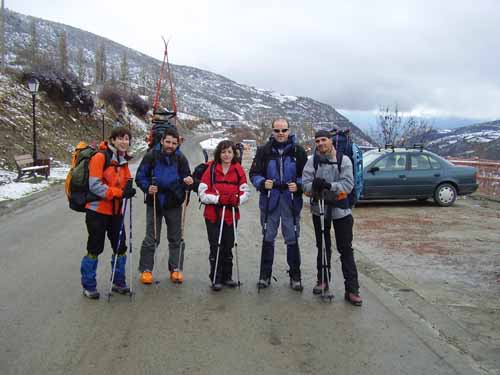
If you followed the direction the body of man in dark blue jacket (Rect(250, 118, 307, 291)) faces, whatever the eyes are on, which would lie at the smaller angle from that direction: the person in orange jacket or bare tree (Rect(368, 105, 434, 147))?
the person in orange jacket

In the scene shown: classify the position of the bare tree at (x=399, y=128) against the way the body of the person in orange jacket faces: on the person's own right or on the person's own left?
on the person's own left

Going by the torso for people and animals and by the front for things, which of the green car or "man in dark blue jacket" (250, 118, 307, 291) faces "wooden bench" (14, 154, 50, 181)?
the green car

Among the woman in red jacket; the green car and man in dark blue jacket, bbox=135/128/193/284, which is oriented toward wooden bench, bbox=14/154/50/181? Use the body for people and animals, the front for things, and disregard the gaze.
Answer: the green car

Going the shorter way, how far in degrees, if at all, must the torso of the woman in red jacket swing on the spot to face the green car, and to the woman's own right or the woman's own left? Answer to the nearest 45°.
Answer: approximately 135° to the woman's own left

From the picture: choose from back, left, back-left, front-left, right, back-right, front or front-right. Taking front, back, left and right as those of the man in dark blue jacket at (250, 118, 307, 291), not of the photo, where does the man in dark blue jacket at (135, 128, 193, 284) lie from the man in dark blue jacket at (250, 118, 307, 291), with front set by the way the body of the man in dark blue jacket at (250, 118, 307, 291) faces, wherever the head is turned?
right

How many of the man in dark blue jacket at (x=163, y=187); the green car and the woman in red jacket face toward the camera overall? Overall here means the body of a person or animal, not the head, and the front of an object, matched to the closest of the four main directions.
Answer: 2

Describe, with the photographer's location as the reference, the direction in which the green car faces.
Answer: facing to the left of the viewer

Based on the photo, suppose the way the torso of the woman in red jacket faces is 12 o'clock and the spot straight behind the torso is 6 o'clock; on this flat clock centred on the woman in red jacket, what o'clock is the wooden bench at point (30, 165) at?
The wooden bench is roughly at 5 o'clock from the woman in red jacket.
